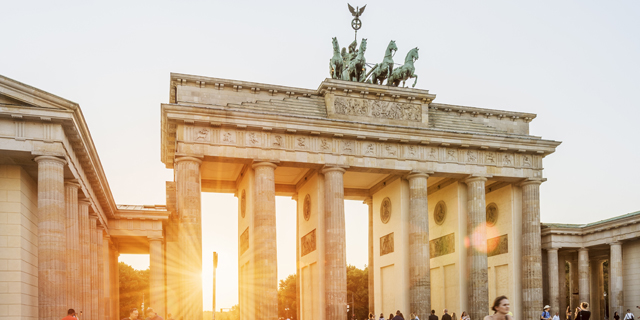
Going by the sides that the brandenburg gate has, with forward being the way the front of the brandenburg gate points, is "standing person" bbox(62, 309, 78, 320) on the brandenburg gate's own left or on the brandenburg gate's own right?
on the brandenburg gate's own right

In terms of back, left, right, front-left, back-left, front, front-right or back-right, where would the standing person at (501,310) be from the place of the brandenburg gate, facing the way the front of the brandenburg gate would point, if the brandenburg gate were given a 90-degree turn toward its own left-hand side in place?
back-right

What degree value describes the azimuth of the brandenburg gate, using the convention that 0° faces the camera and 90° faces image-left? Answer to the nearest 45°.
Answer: approximately 315°

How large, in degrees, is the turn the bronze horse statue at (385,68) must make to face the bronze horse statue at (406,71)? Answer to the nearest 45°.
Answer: approximately 45° to its left

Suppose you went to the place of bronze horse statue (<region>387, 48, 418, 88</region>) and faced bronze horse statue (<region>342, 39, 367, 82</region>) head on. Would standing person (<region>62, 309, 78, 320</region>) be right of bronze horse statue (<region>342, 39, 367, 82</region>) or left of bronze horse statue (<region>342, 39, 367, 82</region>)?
left

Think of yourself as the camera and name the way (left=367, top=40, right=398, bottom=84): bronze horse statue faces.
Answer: facing the viewer and to the right of the viewer

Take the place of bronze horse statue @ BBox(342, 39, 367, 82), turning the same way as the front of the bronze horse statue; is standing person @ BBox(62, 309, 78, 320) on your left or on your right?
on your right
